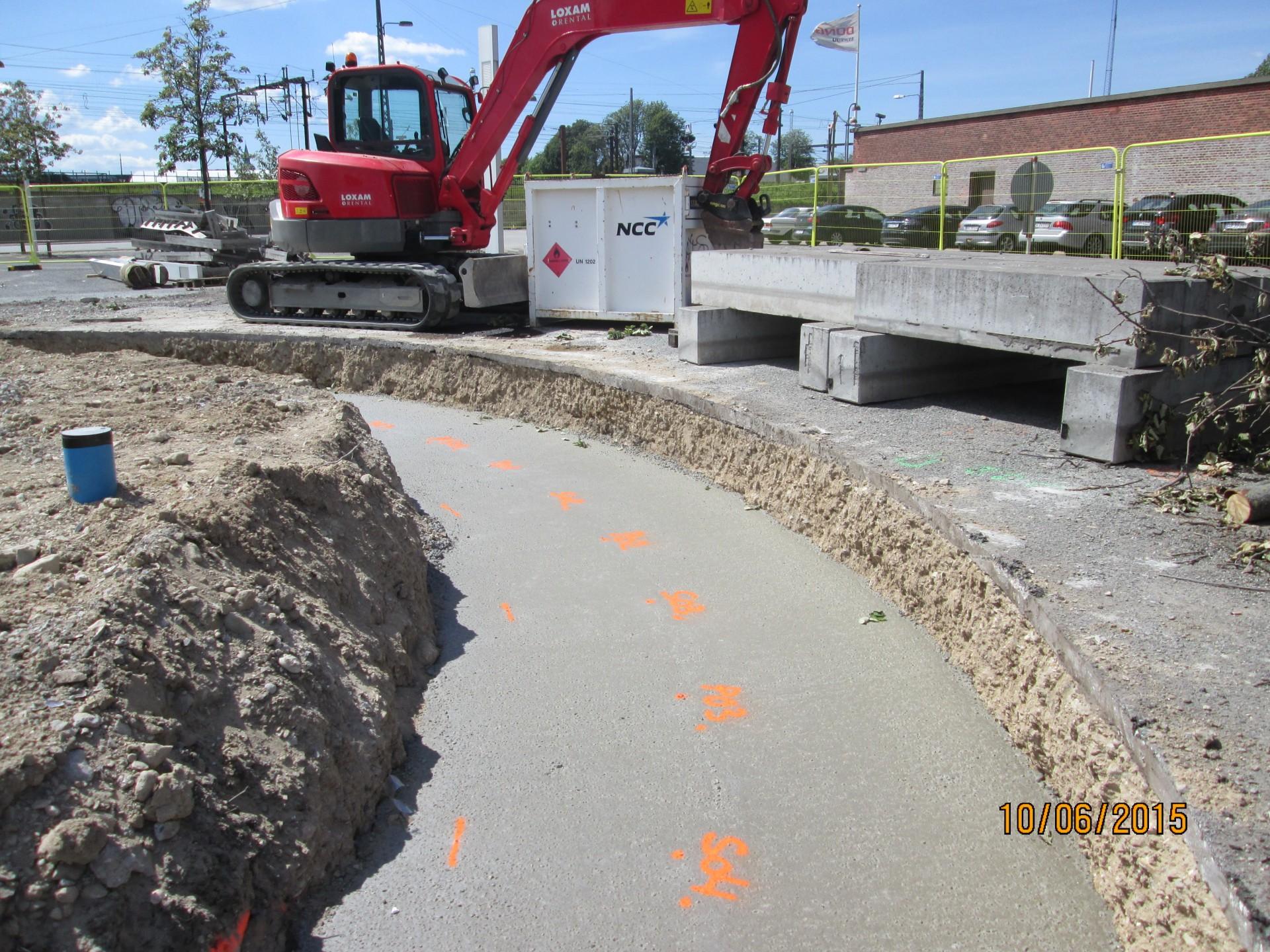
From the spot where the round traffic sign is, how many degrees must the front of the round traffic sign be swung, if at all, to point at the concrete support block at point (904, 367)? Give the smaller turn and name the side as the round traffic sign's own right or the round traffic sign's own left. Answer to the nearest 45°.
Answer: approximately 180°

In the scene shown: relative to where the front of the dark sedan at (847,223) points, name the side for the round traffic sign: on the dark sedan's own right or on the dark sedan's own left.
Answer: on the dark sedan's own right

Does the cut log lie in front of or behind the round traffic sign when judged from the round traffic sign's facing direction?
behind

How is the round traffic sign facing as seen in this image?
away from the camera
